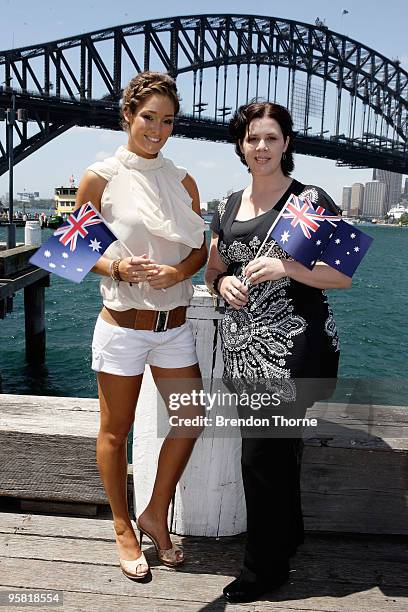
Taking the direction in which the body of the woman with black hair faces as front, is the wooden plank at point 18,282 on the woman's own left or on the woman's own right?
on the woman's own right

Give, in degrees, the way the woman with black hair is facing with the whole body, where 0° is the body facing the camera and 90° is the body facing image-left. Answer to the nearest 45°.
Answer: approximately 45°
